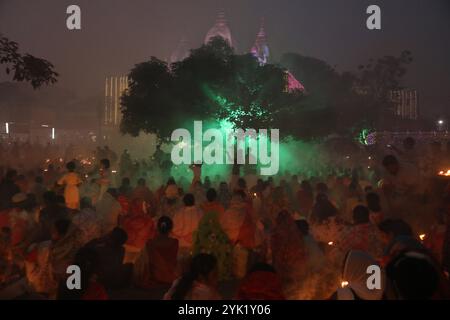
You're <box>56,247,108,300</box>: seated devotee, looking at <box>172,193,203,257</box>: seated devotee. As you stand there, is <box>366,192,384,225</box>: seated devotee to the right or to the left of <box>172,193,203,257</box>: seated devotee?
right

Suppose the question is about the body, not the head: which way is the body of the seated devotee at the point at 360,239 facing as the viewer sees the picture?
away from the camera

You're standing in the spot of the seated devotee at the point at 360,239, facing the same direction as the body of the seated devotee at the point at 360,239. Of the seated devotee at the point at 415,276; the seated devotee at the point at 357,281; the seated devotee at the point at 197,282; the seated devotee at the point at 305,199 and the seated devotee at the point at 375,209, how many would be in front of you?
2

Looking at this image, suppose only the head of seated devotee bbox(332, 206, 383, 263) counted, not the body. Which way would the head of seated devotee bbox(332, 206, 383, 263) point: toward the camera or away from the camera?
away from the camera

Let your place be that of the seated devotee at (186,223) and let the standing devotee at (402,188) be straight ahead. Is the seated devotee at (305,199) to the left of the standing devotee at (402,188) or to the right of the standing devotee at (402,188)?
left

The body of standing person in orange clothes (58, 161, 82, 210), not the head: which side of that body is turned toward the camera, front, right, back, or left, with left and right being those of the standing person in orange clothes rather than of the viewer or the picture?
back

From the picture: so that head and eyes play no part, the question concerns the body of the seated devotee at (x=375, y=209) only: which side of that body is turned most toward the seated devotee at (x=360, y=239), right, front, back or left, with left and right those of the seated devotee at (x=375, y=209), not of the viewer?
back

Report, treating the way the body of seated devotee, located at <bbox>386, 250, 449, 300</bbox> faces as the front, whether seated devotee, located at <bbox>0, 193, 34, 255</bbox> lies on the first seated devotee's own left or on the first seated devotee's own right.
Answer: on the first seated devotee's own left

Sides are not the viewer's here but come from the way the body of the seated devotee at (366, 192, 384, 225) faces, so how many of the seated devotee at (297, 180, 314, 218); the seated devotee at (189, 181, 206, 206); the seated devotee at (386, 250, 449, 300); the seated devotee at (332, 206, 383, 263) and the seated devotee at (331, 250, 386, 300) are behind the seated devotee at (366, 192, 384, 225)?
3

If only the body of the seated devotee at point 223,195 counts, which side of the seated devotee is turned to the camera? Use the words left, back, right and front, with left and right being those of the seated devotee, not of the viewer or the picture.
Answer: back

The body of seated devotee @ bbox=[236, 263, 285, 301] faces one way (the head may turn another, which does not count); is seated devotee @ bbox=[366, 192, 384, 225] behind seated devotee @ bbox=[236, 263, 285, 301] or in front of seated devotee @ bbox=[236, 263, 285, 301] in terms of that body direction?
in front

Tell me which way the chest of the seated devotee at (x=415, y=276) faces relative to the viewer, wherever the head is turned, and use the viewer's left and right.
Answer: facing away from the viewer

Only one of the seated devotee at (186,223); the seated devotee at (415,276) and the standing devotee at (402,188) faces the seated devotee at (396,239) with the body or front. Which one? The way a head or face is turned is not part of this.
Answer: the seated devotee at (415,276)

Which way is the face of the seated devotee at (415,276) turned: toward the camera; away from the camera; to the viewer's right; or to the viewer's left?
away from the camera

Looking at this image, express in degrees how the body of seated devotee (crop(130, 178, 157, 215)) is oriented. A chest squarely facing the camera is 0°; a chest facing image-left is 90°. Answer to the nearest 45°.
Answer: approximately 180°

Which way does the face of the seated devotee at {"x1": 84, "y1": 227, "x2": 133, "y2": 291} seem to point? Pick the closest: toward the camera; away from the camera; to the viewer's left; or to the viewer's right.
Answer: away from the camera

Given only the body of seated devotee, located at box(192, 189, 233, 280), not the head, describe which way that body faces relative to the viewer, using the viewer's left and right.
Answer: facing away from the viewer

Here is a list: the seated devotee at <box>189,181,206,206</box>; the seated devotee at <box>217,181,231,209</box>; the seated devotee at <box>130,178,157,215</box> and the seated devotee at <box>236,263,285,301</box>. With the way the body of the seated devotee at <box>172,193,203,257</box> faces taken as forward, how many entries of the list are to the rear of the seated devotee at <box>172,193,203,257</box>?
1
